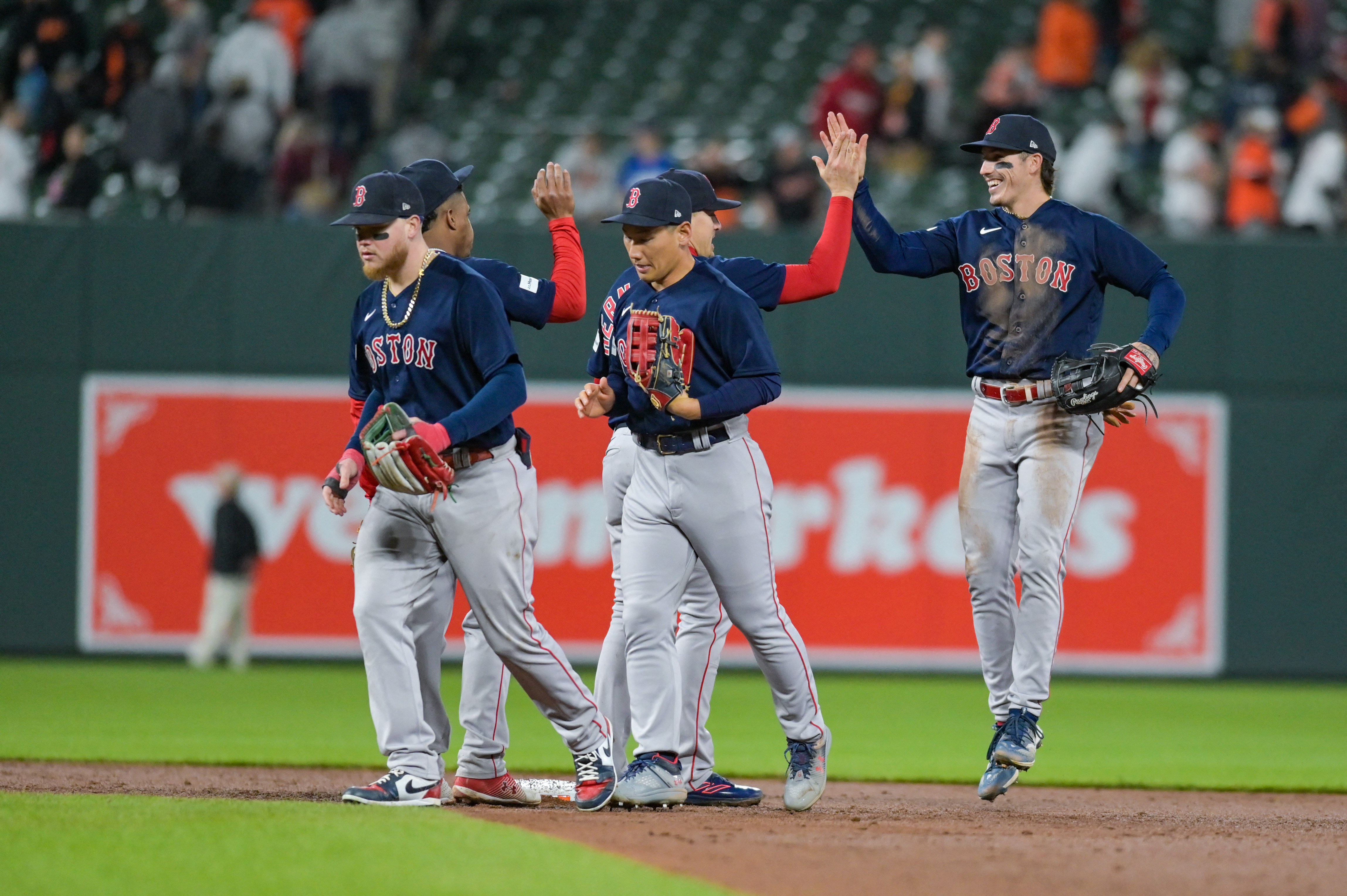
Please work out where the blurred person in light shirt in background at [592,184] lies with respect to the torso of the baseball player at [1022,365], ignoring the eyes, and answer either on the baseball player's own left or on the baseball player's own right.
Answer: on the baseball player's own right

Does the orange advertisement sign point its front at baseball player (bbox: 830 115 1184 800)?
yes

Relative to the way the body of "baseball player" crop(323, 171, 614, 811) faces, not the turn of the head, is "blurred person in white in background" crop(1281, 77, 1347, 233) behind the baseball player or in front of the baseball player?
behind

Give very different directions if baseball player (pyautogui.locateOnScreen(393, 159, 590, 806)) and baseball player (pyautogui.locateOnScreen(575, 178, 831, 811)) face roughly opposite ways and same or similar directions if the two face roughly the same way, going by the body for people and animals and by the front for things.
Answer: very different directions

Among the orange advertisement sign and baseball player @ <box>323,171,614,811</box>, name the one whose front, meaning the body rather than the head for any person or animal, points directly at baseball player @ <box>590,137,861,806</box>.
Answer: the orange advertisement sign

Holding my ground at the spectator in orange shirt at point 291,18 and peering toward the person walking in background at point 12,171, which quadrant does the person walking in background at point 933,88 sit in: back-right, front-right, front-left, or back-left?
back-left

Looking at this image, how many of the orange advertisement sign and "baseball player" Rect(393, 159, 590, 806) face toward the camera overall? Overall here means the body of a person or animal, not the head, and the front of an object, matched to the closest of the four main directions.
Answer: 1

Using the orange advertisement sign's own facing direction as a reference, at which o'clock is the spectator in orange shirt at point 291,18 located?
The spectator in orange shirt is roughly at 4 o'clock from the orange advertisement sign.

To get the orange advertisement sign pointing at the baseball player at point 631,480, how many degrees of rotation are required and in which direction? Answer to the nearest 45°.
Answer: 0° — it already faces them

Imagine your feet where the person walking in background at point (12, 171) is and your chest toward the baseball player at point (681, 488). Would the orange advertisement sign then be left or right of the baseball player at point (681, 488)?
left

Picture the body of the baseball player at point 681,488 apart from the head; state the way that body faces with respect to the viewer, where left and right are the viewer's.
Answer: facing the viewer and to the left of the viewer

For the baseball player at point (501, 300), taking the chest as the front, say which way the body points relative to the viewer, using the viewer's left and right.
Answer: facing away from the viewer and to the right of the viewer

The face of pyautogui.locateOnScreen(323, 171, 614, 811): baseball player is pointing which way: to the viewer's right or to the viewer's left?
to the viewer's left
